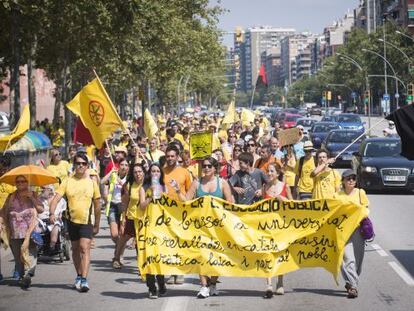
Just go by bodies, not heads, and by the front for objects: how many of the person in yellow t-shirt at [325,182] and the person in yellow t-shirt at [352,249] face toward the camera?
2

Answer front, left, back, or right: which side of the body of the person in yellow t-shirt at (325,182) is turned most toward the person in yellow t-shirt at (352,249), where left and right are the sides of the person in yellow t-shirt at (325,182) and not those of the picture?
front

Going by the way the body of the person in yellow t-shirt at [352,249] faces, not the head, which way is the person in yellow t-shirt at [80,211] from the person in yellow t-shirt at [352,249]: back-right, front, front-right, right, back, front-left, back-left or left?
right

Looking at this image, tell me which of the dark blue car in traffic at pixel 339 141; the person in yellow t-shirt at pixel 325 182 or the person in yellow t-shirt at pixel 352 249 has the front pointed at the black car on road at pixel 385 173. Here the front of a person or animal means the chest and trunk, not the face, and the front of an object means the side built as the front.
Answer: the dark blue car in traffic at pixel 339 141

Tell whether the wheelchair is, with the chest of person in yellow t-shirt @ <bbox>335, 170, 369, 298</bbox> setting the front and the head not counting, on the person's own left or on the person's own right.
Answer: on the person's own right

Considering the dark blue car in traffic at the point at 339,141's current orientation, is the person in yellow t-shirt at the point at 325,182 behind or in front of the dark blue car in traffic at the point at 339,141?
in front

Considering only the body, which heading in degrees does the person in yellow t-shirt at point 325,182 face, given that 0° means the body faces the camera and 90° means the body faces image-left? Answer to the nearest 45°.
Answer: approximately 0°

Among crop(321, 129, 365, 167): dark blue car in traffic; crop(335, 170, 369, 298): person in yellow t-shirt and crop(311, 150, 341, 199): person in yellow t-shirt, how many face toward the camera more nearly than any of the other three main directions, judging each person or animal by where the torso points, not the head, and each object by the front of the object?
3

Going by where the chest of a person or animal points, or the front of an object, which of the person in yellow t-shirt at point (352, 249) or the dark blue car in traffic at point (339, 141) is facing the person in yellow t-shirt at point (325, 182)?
the dark blue car in traffic

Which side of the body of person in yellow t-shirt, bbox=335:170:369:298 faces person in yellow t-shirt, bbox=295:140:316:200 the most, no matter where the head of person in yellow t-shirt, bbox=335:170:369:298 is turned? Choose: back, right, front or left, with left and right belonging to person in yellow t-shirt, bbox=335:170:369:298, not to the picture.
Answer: back

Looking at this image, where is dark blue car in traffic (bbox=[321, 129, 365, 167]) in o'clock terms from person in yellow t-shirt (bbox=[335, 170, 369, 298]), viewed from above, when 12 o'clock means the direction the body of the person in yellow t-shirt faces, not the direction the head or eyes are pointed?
The dark blue car in traffic is roughly at 6 o'clock from the person in yellow t-shirt.

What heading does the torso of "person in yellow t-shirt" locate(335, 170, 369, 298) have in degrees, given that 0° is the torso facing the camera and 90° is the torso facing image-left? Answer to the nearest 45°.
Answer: approximately 0°
